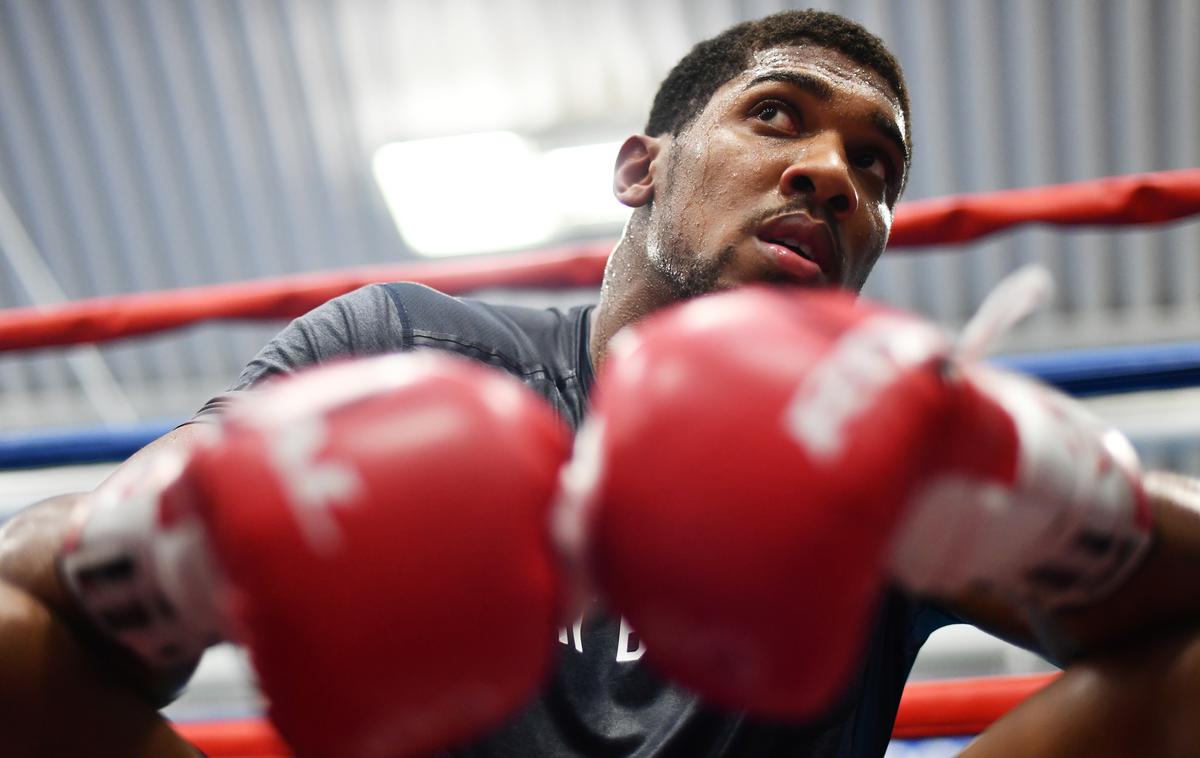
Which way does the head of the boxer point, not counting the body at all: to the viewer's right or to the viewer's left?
to the viewer's right

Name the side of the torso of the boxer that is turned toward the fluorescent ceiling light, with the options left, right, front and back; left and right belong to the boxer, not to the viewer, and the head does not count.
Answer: back

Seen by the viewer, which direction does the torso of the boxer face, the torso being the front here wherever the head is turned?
toward the camera
